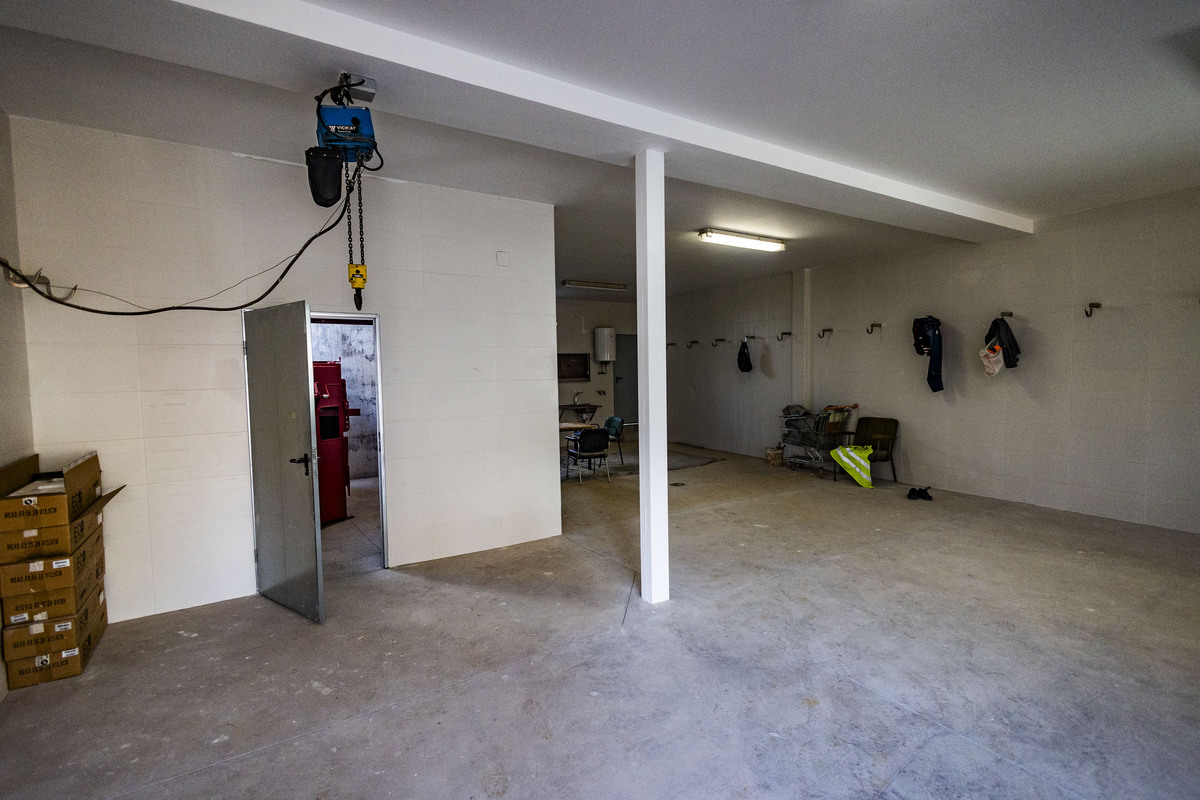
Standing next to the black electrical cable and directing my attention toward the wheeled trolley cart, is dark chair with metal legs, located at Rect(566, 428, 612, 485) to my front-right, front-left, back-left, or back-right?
front-left

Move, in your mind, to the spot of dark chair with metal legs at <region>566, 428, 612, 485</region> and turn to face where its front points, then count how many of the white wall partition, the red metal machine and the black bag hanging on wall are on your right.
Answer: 1

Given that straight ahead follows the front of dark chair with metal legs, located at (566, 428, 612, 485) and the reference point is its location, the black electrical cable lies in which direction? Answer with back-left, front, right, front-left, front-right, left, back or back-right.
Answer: left

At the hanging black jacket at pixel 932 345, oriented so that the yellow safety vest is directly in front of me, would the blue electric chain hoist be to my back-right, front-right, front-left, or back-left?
front-left

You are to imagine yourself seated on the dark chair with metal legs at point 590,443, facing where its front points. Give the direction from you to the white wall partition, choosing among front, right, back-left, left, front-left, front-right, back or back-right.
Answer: left

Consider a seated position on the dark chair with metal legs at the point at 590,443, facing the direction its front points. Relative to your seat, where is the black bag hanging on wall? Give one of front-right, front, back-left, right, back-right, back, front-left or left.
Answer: right

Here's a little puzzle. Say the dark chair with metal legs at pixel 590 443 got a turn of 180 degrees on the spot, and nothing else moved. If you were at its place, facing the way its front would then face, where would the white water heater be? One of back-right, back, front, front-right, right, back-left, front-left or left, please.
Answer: back-left

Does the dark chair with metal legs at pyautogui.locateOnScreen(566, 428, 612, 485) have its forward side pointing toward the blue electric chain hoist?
no

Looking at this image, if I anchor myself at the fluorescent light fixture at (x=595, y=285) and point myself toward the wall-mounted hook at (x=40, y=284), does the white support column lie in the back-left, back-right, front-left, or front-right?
front-left

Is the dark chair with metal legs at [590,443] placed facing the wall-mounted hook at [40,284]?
no

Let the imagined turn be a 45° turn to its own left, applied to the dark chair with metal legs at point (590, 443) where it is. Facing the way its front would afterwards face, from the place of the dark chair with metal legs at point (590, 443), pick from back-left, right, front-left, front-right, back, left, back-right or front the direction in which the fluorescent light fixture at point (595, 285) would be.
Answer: right

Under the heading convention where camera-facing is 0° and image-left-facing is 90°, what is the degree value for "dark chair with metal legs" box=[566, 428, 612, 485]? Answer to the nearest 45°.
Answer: approximately 135°

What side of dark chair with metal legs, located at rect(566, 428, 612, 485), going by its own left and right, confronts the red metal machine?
left

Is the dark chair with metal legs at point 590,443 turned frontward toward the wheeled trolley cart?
no

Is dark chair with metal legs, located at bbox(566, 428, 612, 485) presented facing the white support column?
no
